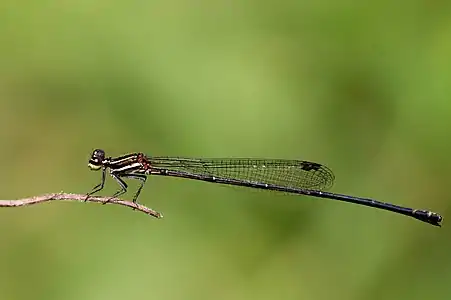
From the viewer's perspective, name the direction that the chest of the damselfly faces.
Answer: to the viewer's left
